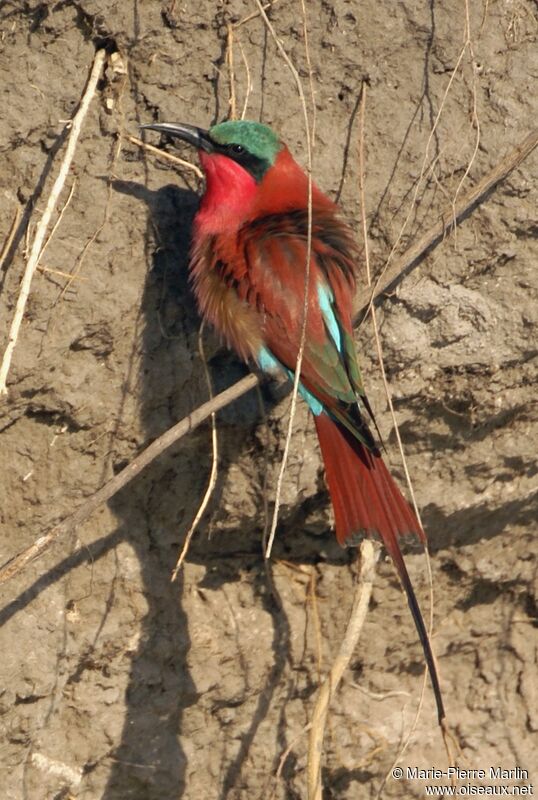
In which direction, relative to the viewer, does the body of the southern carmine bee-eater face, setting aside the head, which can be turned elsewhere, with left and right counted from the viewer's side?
facing to the left of the viewer

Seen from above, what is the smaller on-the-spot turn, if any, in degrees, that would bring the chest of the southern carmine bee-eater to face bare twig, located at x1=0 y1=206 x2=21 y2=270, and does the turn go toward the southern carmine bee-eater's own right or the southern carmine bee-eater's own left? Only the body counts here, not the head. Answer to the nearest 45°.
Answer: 0° — it already faces it
